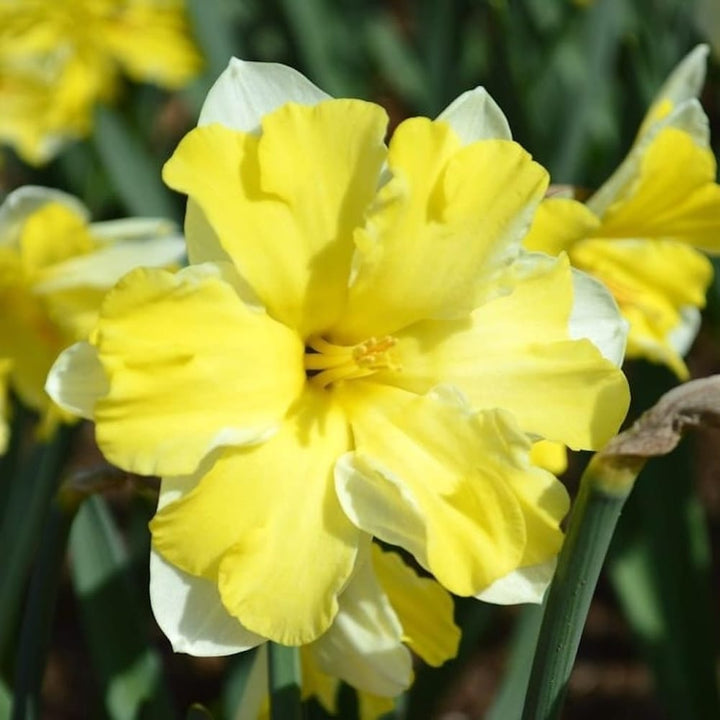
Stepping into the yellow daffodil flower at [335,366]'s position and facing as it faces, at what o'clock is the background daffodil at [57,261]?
The background daffodil is roughly at 5 o'clock from the yellow daffodil flower.

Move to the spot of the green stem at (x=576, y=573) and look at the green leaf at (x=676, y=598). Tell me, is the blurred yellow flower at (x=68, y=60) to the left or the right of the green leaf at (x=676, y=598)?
left

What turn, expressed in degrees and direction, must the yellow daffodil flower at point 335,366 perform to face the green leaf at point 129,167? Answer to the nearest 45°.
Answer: approximately 180°

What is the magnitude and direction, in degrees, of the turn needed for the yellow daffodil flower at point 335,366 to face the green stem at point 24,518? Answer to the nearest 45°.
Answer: approximately 135° to its right

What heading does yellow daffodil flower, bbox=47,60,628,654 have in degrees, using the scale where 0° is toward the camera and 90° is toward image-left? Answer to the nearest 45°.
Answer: approximately 0°

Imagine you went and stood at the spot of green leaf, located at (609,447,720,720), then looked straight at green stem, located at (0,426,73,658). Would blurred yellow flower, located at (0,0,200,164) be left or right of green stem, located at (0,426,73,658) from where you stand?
right
